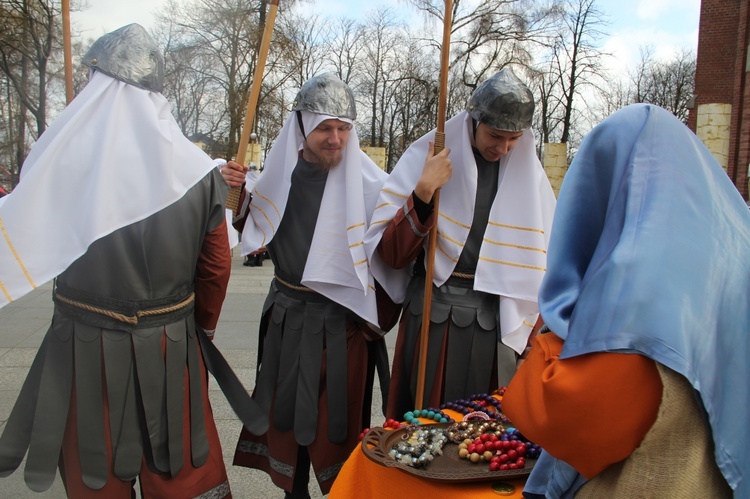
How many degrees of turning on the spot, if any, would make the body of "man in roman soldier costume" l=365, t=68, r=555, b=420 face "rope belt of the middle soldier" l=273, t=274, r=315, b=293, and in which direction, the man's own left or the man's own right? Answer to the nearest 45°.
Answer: approximately 90° to the man's own right

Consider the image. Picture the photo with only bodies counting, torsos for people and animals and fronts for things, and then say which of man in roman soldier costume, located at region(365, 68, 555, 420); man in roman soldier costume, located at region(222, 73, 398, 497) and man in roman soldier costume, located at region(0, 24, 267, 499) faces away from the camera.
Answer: man in roman soldier costume, located at region(0, 24, 267, 499)

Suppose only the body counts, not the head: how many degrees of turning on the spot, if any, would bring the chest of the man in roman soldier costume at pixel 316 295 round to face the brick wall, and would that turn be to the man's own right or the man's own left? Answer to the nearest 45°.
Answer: approximately 135° to the man's own left

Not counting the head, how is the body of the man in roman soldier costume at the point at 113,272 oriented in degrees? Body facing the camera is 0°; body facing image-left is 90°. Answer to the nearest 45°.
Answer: approximately 180°

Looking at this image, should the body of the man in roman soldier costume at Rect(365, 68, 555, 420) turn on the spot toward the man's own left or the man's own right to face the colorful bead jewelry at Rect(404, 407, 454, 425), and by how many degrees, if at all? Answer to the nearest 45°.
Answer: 0° — they already face it

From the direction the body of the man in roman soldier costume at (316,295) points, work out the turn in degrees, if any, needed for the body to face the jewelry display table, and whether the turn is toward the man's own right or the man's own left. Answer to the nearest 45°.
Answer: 0° — they already face it

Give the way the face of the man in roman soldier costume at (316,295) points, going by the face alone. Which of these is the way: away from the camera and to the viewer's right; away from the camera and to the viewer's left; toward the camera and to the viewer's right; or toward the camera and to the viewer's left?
toward the camera and to the viewer's right

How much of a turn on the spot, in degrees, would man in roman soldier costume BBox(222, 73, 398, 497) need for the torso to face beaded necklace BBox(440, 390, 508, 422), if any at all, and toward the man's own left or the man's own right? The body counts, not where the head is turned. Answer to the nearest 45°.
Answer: approximately 45° to the man's own left

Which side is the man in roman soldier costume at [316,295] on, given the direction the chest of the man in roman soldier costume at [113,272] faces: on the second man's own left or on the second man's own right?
on the second man's own right

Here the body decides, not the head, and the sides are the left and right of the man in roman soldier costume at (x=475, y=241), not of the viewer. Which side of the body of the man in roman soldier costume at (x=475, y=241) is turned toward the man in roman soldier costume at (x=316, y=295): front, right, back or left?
right

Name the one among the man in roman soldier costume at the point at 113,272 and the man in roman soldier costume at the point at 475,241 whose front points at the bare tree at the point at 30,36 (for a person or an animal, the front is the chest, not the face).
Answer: the man in roman soldier costume at the point at 113,272

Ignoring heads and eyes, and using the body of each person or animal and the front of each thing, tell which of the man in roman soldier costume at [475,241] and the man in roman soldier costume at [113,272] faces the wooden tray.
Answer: the man in roman soldier costume at [475,241]

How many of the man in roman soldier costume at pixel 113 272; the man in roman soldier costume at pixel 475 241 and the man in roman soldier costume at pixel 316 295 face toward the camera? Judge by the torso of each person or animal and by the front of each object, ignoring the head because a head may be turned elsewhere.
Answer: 2

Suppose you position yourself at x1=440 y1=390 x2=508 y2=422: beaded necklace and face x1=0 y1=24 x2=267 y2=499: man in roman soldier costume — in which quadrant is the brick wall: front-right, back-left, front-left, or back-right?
back-right

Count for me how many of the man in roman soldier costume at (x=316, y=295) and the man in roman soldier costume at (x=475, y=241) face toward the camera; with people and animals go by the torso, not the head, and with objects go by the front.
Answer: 2

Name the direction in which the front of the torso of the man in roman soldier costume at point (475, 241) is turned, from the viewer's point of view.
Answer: toward the camera

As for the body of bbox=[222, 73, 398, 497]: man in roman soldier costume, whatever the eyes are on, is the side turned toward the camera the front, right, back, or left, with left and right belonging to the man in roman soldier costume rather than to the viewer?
front
